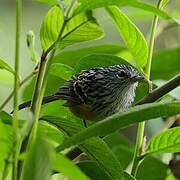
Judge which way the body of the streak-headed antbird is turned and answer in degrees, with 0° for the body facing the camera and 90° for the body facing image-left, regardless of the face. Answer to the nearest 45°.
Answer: approximately 270°

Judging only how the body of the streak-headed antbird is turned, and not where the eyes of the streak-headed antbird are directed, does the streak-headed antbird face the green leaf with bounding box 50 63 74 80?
no
